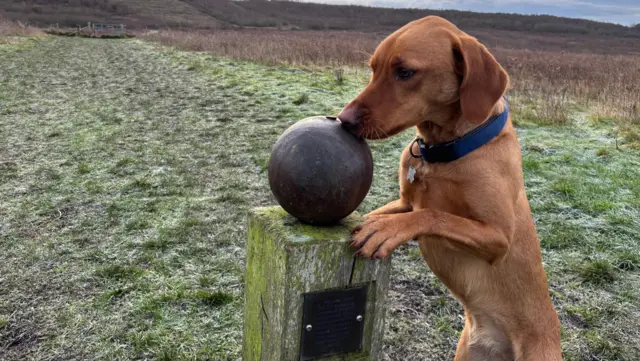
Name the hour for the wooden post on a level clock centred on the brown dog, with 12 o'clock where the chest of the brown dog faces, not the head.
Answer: The wooden post is roughly at 11 o'clock from the brown dog.

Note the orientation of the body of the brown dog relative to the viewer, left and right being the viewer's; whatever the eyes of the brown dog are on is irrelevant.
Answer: facing to the left of the viewer

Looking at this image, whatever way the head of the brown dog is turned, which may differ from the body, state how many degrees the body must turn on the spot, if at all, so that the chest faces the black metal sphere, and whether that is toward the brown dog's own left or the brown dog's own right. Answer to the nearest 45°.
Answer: approximately 45° to the brown dog's own left
